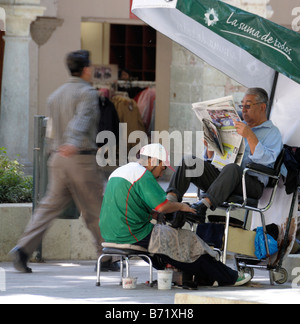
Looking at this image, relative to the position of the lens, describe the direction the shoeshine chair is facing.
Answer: facing to the left of the viewer

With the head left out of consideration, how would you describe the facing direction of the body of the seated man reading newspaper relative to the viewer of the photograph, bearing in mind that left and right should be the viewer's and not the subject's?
facing to the left of the viewer

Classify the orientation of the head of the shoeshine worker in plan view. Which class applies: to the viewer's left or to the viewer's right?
to the viewer's right
